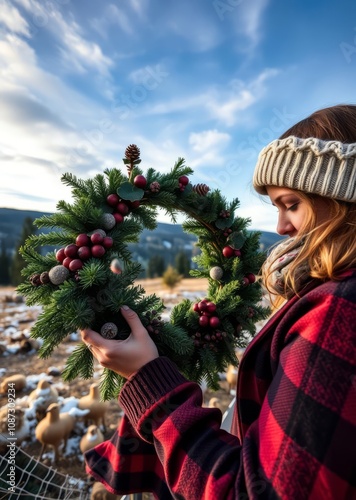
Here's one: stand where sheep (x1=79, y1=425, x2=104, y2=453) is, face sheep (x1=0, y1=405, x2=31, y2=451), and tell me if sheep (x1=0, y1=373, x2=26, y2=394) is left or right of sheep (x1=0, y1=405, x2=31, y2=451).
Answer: right

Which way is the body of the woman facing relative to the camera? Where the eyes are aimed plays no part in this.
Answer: to the viewer's left

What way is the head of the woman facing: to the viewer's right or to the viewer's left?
to the viewer's left
